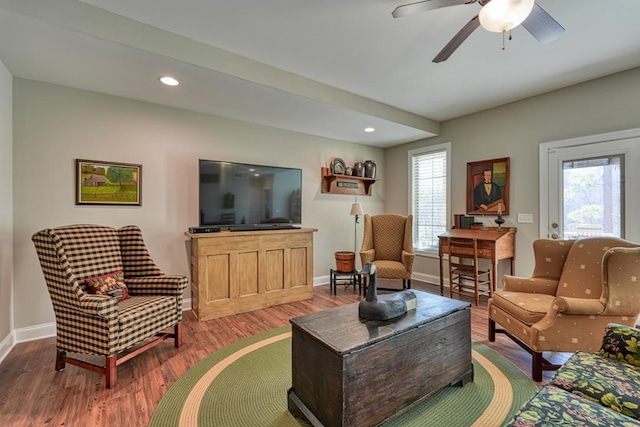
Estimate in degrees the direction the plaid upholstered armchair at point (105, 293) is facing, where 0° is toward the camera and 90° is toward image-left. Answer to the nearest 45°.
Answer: approximately 315°

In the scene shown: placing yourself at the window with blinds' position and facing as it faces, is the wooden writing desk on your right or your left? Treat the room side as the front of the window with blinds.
on your left

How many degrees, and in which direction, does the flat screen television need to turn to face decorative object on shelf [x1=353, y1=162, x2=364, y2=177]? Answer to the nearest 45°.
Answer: approximately 90° to its left

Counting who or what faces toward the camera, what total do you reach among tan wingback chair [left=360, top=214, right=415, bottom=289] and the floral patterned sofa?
1

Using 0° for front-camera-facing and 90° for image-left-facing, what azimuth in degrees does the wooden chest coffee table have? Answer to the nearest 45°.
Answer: approximately 315°

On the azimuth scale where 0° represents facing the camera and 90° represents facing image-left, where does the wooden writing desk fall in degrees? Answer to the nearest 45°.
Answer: approximately 45°

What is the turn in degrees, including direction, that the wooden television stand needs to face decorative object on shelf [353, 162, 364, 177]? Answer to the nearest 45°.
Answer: approximately 90° to its left
